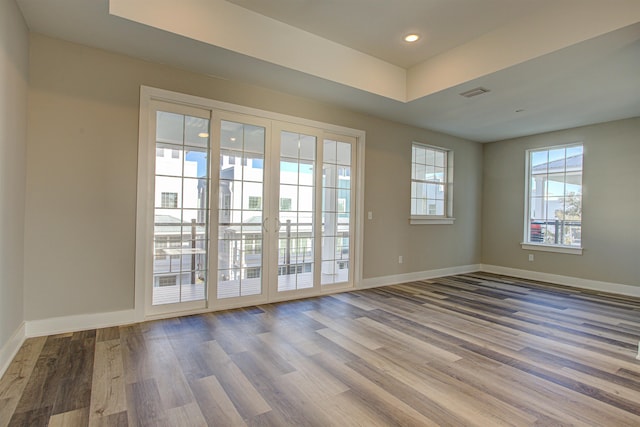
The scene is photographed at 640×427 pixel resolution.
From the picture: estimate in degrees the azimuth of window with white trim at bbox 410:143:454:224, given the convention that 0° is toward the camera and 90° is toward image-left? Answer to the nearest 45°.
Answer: approximately 315°

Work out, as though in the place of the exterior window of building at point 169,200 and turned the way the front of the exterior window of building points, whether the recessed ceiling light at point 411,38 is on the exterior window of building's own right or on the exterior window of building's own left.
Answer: on the exterior window of building's own left

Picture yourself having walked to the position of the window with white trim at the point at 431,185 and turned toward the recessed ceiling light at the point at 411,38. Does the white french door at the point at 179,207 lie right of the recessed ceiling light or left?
right

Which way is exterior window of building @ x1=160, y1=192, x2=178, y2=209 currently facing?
toward the camera

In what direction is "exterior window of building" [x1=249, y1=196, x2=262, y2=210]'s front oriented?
toward the camera

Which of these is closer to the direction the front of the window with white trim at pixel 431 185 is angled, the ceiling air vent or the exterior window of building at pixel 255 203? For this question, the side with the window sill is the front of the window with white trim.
the ceiling air vent

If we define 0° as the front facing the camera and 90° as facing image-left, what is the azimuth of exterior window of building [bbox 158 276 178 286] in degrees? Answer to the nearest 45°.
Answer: approximately 0°

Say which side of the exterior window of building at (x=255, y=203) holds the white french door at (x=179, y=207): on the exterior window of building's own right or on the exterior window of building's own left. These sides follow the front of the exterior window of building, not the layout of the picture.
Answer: on the exterior window of building's own right

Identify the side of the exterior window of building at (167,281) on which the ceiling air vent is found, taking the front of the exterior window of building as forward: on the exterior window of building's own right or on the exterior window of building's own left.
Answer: on the exterior window of building's own left

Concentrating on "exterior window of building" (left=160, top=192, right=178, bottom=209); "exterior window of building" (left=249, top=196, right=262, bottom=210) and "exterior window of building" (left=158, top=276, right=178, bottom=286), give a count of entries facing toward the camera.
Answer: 3
